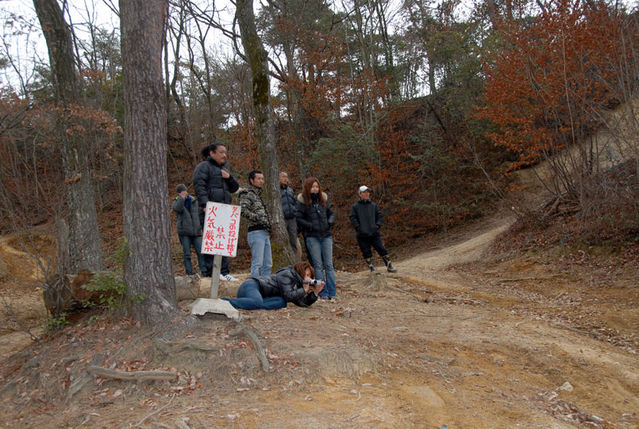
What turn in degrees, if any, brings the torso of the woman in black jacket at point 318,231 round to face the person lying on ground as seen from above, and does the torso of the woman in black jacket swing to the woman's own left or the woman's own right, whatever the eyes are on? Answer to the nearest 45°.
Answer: approximately 90° to the woman's own right

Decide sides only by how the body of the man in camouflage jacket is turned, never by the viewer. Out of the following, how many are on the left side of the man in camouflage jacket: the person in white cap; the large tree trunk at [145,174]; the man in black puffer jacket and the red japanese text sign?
1

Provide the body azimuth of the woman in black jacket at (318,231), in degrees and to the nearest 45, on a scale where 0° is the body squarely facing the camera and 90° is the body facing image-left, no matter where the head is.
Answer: approximately 315°

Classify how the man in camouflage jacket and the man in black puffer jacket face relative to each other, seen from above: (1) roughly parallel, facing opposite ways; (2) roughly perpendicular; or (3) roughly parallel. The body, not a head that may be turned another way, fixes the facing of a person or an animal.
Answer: roughly parallel

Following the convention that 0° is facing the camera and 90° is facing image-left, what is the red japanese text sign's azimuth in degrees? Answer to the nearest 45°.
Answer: approximately 0°

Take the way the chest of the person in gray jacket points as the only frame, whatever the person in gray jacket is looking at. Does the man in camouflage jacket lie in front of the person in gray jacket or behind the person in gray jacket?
in front

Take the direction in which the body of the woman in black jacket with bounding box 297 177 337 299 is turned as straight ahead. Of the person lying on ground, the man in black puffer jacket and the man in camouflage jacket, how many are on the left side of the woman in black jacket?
0

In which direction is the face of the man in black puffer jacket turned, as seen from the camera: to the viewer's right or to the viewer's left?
to the viewer's right

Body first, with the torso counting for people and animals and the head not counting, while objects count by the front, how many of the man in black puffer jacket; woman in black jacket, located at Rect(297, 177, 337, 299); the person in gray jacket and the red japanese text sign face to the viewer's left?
0

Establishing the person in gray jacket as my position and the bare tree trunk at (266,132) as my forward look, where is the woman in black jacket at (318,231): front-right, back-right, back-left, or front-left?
front-right

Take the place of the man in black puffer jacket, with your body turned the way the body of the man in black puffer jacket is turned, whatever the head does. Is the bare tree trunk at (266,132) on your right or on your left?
on your left

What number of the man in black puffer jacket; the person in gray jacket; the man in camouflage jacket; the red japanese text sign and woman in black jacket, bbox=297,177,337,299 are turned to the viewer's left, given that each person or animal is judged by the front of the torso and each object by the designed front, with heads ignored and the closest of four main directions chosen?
0

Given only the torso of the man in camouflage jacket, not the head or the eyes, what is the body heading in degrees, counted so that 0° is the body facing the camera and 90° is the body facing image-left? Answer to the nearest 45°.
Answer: approximately 315°

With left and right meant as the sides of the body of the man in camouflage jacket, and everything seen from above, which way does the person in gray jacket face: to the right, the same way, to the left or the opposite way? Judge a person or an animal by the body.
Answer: the same way

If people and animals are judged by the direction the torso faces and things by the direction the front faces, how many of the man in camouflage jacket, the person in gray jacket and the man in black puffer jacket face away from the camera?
0

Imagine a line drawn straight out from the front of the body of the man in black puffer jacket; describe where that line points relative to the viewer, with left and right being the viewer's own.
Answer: facing the viewer and to the right of the viewer

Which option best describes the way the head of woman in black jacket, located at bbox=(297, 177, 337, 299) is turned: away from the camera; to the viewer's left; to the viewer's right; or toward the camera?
toward the camera
